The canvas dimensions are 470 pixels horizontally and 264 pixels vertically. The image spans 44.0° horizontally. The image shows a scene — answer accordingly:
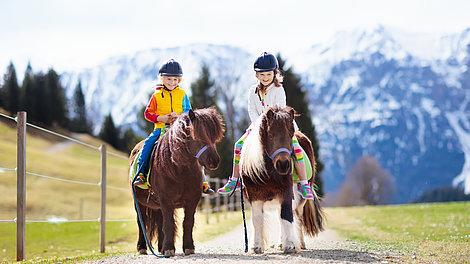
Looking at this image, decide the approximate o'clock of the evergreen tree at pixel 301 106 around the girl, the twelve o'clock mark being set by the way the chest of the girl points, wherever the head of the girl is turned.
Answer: The evergreen tree is roughly at 6 o'clock from the girl.

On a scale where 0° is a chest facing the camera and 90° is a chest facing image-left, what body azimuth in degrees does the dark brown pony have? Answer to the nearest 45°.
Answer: approximately 315°

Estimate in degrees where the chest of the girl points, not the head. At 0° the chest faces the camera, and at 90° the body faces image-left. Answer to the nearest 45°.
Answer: approximately 0°

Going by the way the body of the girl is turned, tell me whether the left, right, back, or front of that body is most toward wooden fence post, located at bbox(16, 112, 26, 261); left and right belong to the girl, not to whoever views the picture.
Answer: right

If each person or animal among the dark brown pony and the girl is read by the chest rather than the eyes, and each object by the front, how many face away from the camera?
0

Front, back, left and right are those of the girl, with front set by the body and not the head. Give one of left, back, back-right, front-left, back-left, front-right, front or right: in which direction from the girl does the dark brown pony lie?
front-right

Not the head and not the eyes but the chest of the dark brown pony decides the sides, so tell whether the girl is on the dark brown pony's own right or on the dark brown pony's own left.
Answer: on the dark brown pony's own left
